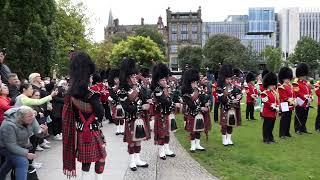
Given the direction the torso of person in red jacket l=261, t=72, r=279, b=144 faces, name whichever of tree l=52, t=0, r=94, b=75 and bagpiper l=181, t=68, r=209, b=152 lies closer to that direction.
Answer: the bagpiper

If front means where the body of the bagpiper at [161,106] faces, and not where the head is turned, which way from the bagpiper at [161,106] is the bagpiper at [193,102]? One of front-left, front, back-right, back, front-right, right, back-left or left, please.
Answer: left

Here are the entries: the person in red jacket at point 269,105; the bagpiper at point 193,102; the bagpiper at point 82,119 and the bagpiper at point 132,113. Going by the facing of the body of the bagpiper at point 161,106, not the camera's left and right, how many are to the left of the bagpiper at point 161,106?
2

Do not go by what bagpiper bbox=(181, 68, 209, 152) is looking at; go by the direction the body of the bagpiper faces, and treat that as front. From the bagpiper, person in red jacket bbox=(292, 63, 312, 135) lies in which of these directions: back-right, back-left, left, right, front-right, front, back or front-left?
left

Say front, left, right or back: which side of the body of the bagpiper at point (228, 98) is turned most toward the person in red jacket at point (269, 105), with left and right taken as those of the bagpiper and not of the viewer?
left

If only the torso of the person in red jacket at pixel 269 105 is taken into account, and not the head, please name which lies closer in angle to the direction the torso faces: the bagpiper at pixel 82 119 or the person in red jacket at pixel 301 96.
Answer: the bagpiper

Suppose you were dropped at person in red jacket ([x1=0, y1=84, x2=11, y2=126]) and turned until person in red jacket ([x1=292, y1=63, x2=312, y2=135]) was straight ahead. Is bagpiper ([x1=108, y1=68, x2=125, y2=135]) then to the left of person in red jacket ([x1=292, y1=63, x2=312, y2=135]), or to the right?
left

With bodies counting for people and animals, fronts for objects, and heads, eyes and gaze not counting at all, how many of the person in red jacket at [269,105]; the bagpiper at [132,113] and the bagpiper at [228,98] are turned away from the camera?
0
